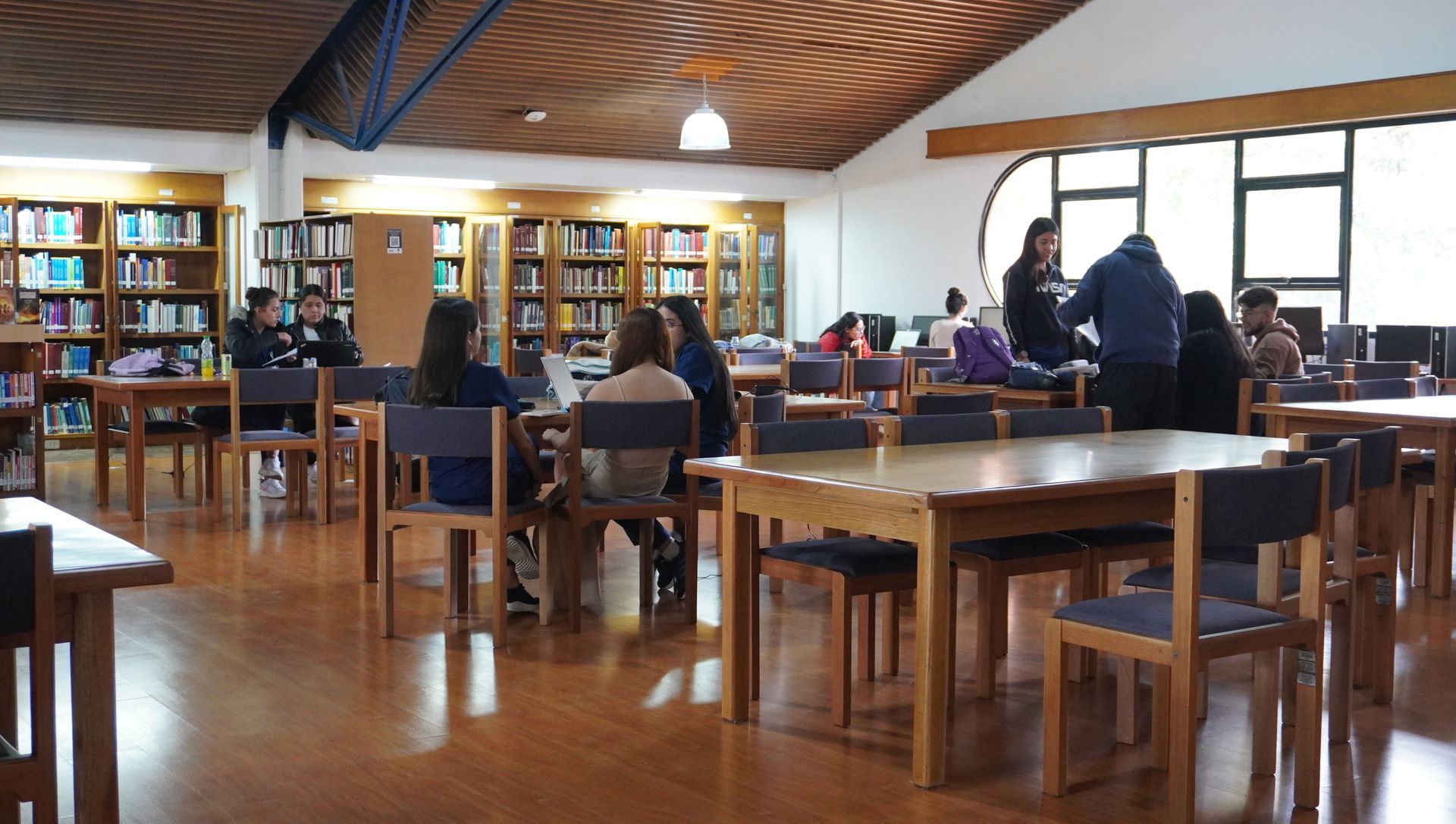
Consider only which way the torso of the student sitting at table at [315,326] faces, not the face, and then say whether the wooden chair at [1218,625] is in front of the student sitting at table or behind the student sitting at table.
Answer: in front

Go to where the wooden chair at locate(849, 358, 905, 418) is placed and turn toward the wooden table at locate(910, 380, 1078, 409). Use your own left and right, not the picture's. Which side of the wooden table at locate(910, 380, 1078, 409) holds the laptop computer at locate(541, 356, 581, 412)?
right

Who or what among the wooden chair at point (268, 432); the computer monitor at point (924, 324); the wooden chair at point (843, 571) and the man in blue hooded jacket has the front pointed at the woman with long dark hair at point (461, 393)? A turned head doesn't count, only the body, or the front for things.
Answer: the computer monitor

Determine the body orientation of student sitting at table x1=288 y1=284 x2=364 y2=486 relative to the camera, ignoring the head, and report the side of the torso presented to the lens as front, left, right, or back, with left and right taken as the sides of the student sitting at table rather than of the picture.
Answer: front

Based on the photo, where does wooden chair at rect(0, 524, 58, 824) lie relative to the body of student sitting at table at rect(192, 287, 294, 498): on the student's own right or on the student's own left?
on the student's own right

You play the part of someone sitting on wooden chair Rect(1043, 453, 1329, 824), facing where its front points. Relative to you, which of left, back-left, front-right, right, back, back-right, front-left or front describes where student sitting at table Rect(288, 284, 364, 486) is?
front

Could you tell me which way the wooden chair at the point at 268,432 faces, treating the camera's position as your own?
facing away from the viewer and to the left of the viewer

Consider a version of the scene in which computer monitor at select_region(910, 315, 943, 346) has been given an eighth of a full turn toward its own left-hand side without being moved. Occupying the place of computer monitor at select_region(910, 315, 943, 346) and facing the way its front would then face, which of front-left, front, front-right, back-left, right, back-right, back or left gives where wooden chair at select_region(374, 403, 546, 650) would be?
front-right

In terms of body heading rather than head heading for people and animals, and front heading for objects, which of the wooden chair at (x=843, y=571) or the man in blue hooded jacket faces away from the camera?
the man in blue hooded jacket

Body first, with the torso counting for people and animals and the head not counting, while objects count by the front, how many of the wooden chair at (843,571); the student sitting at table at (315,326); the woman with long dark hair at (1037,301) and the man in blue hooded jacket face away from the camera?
1

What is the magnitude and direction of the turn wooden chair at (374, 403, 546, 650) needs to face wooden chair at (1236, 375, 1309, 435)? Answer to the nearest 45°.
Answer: approximately 45° to its right

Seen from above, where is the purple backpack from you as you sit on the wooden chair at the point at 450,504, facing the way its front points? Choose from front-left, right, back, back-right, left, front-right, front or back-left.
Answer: front
